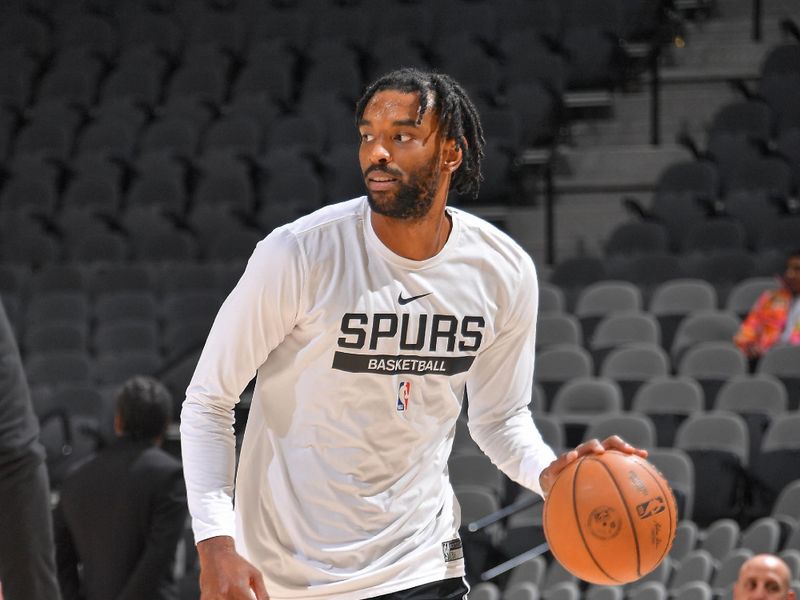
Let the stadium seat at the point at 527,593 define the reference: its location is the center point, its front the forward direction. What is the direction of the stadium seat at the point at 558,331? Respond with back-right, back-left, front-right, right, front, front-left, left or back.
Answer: back

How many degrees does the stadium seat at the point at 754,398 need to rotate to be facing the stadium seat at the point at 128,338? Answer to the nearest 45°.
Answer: approximately 90° to its right

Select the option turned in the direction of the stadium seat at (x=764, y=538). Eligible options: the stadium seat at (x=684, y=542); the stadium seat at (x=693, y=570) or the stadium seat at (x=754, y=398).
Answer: the stadium seat at (x=754, y=398)

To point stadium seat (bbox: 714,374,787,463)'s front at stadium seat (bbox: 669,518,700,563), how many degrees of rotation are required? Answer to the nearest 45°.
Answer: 0° — it already faces it

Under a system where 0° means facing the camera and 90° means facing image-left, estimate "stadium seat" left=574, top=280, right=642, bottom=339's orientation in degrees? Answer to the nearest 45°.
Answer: approximately 0°

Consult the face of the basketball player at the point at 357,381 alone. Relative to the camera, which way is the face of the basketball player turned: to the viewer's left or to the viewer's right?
to the viewer's left

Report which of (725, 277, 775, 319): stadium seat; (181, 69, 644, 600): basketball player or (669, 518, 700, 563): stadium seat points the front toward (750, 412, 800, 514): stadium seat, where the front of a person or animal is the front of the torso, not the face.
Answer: (725, 277, 775, 319): stadium seat

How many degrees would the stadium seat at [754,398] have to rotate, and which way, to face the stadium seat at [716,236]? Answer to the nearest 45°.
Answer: approximately 180°

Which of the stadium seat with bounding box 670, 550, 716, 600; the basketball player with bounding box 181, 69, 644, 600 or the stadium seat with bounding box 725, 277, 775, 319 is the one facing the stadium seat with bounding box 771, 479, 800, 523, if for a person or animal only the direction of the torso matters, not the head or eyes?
the stadium seat with bounding box 725, 277, 775, 319

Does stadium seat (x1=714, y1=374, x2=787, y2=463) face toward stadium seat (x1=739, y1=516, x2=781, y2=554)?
yes

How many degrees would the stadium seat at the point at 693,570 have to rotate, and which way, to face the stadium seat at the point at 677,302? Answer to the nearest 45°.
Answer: approximately 135° to its right

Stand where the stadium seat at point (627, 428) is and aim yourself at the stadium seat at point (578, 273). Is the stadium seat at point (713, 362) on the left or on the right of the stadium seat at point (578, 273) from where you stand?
right
